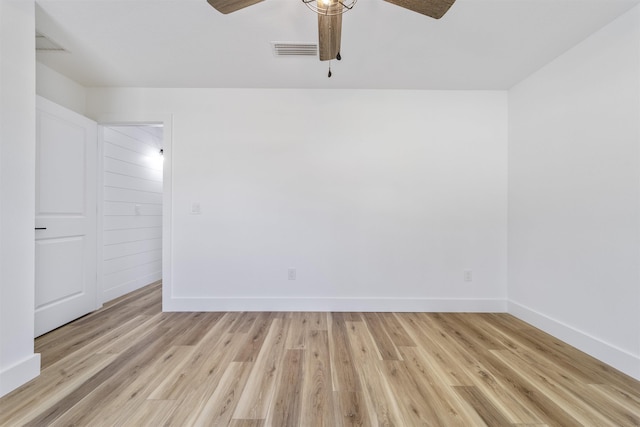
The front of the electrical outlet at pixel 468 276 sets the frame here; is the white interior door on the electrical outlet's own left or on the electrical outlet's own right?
on the electrical outlet's own right

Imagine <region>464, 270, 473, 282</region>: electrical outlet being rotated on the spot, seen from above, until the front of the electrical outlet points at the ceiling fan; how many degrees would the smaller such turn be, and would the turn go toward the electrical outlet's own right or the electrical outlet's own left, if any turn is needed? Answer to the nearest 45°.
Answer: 0° — it already faces it

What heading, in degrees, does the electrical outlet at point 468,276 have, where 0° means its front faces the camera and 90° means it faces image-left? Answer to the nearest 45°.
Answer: approximately 0°

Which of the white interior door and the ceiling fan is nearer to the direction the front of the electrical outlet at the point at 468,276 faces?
the ceiling fan
